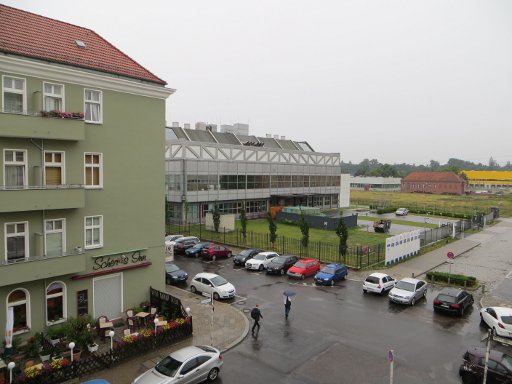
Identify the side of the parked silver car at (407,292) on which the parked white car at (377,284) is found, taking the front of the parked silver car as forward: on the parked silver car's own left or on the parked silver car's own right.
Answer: on the parked silver car's own right

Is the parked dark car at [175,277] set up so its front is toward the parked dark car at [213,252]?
no

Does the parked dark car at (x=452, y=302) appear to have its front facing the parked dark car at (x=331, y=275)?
no

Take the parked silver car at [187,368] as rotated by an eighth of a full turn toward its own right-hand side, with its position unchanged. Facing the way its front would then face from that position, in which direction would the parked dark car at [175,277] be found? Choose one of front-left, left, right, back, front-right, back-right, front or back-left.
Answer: right

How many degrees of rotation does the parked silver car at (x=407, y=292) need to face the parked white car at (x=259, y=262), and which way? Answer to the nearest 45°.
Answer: approximately 45° to its right
